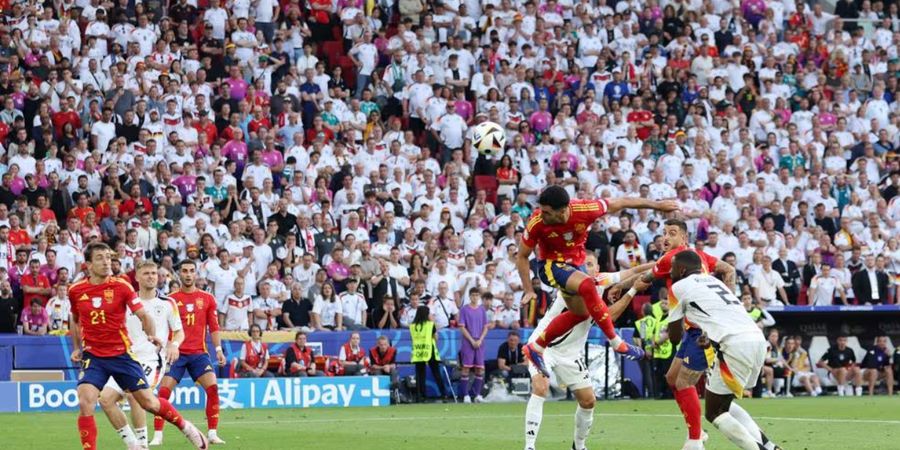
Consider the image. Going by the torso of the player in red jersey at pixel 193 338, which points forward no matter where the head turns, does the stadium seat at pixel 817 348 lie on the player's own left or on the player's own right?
on the player's own left

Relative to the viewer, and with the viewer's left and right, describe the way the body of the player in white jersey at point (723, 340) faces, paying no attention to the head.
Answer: facing away from the viewer and to the left of the viewer

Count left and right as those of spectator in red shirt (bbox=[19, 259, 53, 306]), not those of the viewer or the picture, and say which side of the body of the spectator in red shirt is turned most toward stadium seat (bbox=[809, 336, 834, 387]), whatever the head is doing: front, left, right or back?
left

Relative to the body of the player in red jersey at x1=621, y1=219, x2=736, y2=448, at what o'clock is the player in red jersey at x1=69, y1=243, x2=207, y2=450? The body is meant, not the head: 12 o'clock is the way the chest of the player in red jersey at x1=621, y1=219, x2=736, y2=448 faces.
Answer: the player in red jersey at x1=69, y1=243, x2=207, y2=450 is roughly at 1 o'clock from the player in red jersey at x1=621, y1=219, x2=736, y2=448.

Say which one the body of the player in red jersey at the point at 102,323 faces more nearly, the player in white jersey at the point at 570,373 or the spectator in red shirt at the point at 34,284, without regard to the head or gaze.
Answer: the player in white jersey

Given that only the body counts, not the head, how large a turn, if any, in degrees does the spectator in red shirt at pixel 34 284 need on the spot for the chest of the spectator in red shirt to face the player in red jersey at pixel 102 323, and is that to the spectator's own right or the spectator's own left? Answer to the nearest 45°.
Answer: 0° — they already face them
